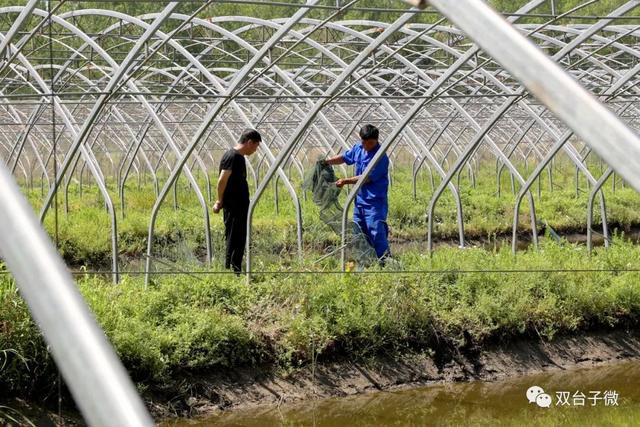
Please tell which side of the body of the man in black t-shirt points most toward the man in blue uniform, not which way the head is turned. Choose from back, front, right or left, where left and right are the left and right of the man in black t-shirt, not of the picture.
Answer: front

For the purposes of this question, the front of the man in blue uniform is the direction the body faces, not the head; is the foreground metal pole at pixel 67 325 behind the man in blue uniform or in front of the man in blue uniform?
in front

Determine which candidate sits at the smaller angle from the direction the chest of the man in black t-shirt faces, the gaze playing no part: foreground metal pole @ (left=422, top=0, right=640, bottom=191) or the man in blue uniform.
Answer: the man in blue uniform

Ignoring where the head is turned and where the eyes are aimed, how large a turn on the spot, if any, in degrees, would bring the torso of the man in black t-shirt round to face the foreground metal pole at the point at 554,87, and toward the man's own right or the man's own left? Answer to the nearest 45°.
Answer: approximately 90° to the man's own right

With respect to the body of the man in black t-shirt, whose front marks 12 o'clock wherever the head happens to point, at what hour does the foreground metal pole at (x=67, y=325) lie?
The foreground metal pole is roughly at 3 o'clock from the man in black t-shirt.

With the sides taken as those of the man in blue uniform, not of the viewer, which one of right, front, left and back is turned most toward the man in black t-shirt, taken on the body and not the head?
front

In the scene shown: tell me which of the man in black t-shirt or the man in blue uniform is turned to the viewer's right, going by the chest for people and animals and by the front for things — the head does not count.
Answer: the man in black t-shirt

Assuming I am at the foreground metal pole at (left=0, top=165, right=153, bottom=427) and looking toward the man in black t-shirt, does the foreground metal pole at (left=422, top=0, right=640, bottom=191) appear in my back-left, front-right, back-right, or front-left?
front-right

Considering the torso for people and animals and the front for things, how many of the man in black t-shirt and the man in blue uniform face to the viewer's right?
1

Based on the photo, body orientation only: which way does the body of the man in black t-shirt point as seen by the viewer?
to the viewer's right

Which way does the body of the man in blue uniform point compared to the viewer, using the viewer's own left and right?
facing the viewer and to the left of the viewer

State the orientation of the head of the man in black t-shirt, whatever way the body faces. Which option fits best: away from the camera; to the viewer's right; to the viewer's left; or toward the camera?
to the viewer's right

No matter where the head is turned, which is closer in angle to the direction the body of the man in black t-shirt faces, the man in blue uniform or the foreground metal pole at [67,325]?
the man in blue uniform
